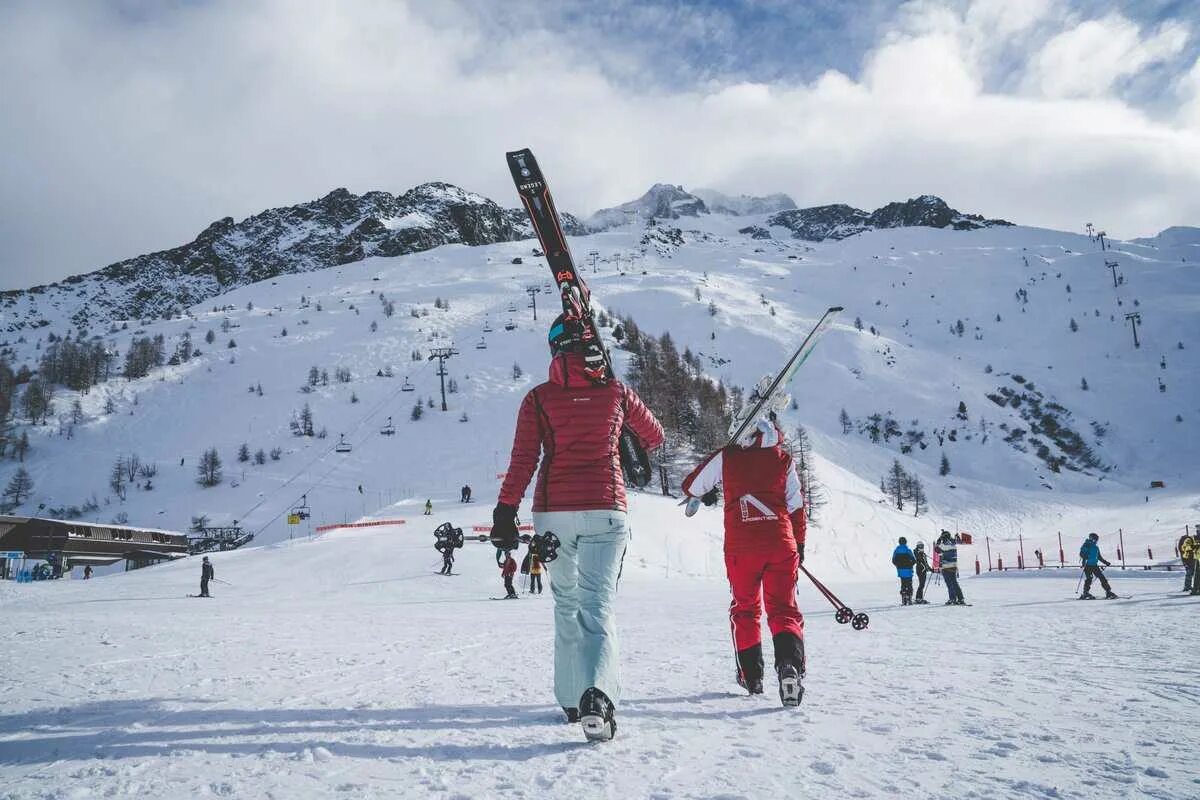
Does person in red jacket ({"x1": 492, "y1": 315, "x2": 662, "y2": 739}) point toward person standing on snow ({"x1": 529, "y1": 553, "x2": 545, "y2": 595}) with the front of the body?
yes

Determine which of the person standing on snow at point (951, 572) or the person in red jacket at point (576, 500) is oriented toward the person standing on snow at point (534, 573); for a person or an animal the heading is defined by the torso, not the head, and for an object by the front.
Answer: the person in red jacket

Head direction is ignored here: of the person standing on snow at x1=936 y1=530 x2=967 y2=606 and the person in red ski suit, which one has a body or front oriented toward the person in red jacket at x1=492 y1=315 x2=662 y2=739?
the person standing on snow

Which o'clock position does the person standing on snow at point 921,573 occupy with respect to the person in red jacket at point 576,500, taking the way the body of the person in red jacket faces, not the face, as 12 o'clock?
The person standing on snow is roughly at 1 o'clock from the person in red jacket.

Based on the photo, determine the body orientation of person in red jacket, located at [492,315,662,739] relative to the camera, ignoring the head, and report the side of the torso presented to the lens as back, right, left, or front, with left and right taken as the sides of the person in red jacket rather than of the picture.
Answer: back

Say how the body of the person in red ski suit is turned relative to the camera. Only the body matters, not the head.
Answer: away from the camera

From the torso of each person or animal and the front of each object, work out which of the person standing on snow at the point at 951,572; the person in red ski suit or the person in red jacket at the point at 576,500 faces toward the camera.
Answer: the person standing on snow

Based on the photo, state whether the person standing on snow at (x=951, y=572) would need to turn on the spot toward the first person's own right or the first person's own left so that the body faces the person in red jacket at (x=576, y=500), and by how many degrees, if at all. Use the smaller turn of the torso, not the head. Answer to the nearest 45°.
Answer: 0° — they already face them
